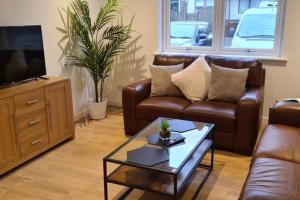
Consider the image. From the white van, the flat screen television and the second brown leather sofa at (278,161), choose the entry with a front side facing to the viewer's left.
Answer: the second brown leather sofa

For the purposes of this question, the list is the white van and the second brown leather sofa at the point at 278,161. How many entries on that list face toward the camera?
1

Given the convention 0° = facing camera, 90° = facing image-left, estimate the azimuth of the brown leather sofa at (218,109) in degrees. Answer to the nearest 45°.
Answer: approximately 45°

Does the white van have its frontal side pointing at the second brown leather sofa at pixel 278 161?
yes

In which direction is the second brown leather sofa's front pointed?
to the viewer's left

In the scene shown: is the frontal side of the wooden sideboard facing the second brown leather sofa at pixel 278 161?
yes

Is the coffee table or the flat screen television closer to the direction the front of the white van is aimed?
the coffee table

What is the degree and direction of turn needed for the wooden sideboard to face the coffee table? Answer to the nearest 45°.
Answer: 0° — it already faces it

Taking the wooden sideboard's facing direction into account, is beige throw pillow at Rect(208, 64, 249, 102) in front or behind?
in front

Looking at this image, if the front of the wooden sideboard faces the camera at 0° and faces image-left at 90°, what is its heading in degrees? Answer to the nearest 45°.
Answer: approximately 315°
